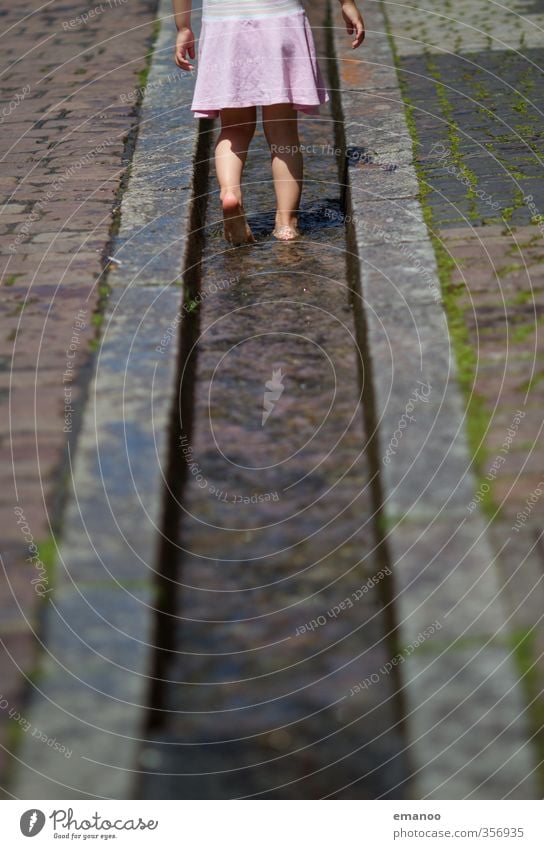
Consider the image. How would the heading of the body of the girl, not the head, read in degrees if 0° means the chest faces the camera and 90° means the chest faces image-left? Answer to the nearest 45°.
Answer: approximately 180°
